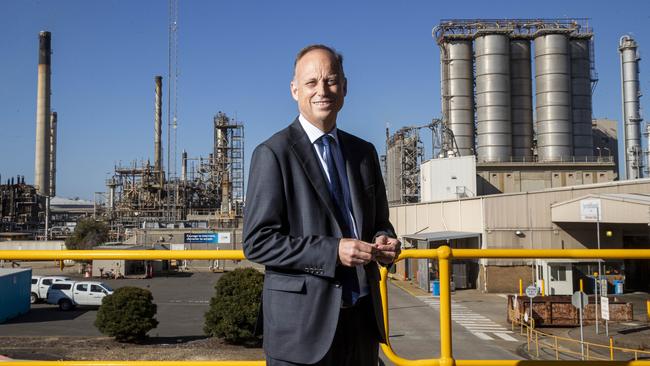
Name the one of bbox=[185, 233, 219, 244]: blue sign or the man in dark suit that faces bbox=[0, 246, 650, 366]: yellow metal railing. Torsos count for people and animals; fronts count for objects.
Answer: the blue sign

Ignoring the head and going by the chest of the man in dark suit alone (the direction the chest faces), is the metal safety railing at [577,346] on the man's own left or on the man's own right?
on the man's own left

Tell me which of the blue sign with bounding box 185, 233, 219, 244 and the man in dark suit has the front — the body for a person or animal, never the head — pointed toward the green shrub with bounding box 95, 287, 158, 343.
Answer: the blue sign

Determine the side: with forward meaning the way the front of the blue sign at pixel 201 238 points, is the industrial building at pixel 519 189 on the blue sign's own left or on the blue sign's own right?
on the blue sign's own left

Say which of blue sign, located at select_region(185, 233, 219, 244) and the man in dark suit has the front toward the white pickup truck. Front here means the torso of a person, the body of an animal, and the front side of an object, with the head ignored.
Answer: the blue sign

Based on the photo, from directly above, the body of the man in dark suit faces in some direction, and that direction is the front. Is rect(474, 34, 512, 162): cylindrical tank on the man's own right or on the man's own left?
on the man's own left

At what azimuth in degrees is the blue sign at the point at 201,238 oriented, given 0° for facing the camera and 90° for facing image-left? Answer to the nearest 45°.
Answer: approximately 0°

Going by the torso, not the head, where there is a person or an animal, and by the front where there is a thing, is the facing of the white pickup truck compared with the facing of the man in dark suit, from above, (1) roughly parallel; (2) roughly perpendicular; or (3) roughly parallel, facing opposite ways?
roughly perpendicular

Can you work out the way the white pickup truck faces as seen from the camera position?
facing to the right of the viewer

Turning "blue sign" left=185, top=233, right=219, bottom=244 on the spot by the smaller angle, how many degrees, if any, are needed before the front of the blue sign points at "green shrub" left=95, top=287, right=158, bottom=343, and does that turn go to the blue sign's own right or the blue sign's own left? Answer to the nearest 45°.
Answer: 0° — it already faces it
